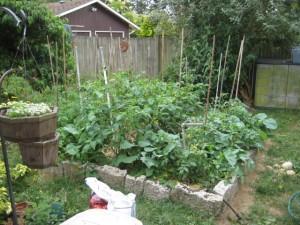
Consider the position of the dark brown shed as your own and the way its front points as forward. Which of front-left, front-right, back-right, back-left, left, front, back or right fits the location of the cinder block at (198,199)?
front-right

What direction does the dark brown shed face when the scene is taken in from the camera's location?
facing the viewer and to the right of the viewer

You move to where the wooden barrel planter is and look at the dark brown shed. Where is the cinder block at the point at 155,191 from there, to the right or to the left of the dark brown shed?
right

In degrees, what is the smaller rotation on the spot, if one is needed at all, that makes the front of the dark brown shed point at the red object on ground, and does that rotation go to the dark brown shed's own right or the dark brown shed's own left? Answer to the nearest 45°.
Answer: approximately 45° to the dark brown shed's own right

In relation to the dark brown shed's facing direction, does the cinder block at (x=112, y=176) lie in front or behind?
in front

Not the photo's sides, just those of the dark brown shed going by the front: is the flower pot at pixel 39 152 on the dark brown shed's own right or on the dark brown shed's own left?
on the dark brown shed's own right

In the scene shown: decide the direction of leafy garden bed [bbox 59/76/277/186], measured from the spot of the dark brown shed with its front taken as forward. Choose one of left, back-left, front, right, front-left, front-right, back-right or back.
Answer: front-right

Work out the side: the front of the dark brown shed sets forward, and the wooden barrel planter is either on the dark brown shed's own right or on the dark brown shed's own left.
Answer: on the dark brown shed's own right

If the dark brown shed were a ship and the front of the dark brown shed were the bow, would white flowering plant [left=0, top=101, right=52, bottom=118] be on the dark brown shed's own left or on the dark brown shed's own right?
on the dark brown shed's own right

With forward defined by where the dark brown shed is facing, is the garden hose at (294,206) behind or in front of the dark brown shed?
in front

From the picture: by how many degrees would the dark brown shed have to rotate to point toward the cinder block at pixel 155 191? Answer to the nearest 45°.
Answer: approximately 45° to its right
